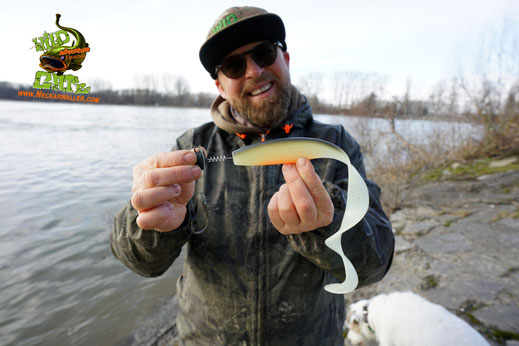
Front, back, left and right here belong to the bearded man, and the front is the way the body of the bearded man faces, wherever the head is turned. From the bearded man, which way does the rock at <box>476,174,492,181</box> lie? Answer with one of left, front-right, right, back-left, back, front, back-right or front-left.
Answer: back-left

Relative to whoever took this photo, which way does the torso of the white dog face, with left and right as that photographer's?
facing to the left of the viewer

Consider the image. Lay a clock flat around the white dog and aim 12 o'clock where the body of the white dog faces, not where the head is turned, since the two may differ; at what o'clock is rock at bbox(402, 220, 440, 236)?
The rock is roughly at 3 o'clock from the white dog.

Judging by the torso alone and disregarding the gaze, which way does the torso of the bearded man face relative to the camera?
toward the camera

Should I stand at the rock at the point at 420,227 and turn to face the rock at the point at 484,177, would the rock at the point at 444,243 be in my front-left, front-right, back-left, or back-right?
back-right
